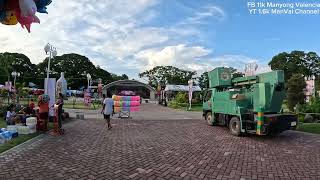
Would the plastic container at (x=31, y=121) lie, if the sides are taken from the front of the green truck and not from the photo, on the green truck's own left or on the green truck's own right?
on the green truck's own left

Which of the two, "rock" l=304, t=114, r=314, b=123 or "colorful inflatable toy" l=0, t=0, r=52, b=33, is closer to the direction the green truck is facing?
the rock

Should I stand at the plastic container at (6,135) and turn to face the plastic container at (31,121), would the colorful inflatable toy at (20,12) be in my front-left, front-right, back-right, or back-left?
back-right

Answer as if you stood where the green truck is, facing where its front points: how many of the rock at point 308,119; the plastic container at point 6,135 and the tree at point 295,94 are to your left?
1
